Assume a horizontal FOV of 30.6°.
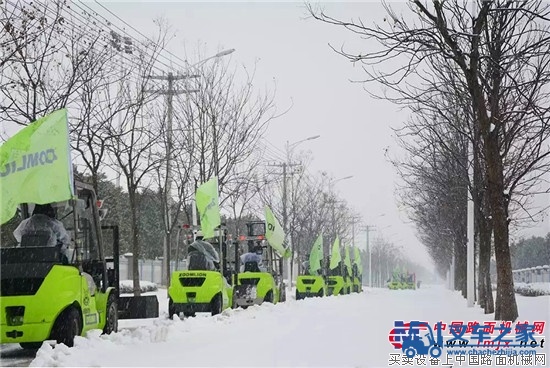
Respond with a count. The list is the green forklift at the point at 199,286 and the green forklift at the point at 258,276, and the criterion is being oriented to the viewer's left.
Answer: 0

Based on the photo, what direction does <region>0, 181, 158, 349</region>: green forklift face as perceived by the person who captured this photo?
facing away from the viewer and to the right of the viewer

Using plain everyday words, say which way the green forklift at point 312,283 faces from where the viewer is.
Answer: facing away from the viewer and to the right of the viewer

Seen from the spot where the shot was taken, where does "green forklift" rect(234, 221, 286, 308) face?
facing away from the viewer and to the right of the viewer

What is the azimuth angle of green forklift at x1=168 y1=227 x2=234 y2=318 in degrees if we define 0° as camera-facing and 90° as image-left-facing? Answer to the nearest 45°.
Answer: approximately 225°
